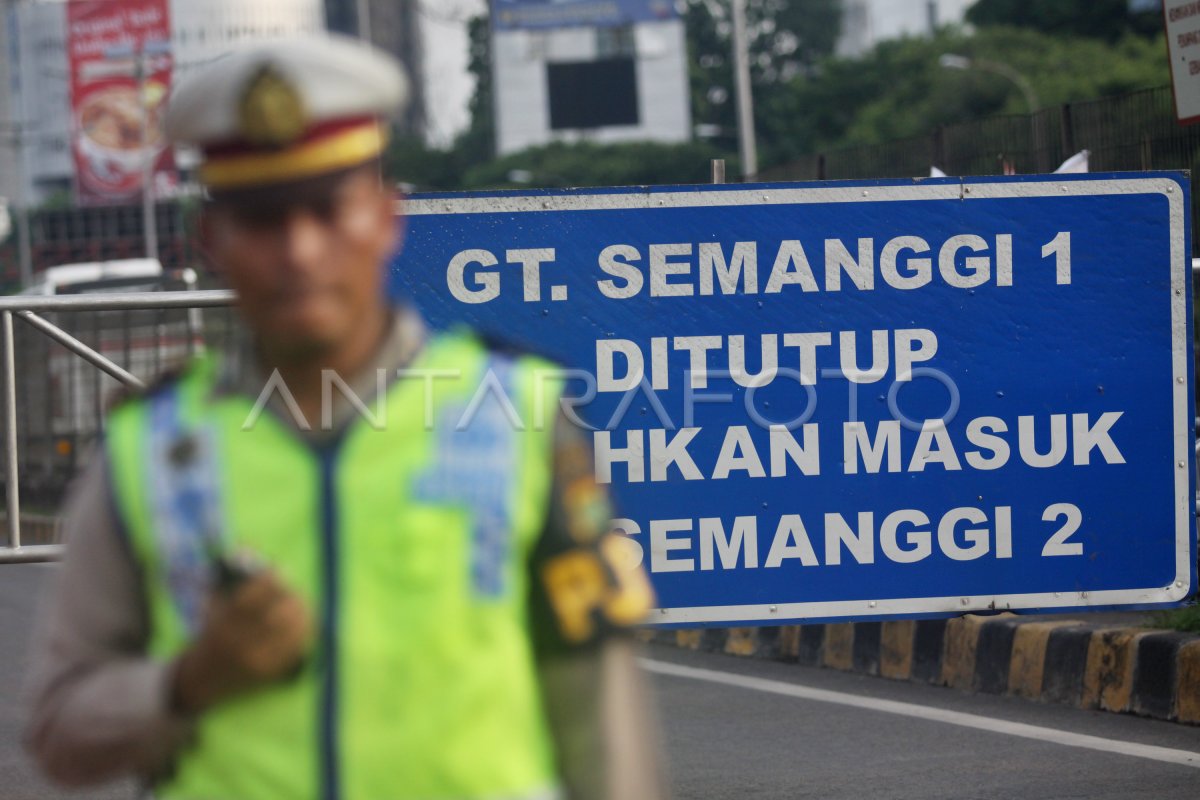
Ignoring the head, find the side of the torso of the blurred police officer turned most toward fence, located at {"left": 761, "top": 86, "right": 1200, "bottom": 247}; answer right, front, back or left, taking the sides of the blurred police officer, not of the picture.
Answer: back

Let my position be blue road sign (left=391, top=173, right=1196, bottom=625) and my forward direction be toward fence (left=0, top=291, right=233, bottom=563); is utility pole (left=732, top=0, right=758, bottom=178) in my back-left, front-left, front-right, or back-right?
front-right

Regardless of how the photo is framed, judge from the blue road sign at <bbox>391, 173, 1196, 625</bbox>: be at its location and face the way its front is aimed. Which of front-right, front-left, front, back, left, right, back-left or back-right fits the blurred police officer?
front

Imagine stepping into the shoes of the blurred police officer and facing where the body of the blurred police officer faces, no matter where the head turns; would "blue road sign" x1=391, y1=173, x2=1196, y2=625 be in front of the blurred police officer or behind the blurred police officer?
behind

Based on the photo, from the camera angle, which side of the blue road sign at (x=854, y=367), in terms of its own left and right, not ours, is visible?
front

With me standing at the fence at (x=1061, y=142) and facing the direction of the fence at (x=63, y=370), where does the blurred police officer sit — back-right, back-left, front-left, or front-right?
front-left

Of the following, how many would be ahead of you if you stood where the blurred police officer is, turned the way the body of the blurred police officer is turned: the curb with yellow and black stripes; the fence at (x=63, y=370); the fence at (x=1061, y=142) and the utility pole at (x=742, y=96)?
0

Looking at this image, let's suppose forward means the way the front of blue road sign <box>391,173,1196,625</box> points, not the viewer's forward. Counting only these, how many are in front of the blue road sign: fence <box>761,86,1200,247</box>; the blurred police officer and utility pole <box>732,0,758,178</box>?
1

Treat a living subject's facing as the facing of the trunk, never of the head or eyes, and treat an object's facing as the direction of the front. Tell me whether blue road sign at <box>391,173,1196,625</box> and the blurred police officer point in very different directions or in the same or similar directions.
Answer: same or similar directions

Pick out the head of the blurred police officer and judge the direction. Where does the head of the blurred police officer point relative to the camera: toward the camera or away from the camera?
toward the camera

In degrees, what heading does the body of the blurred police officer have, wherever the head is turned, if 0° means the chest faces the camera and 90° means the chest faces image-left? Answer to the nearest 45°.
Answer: approximately 0°

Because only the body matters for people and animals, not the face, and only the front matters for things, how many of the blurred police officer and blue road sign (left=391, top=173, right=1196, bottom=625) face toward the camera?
2

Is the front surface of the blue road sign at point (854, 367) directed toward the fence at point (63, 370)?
no

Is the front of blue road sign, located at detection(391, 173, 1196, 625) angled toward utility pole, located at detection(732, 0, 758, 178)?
no
